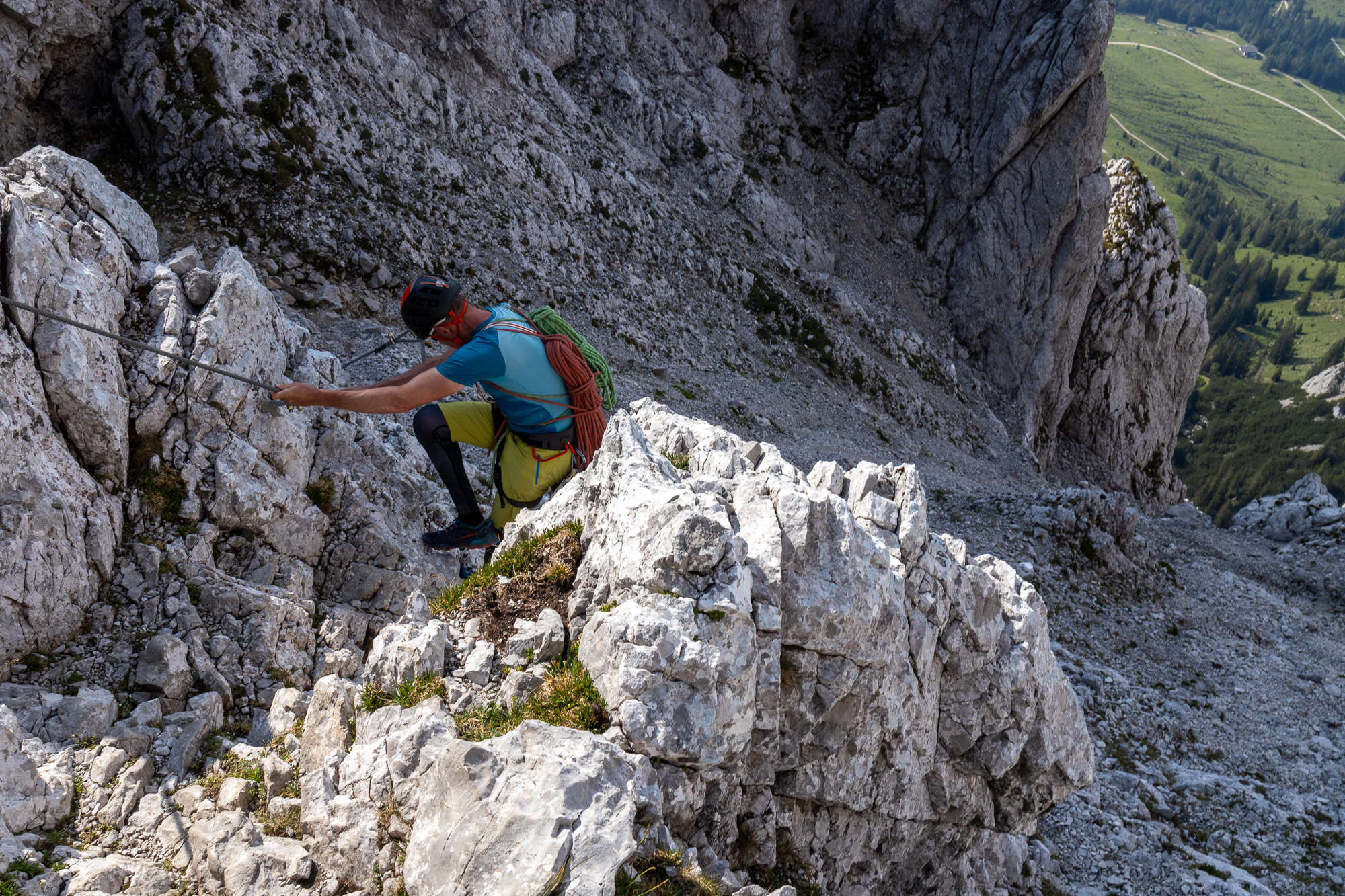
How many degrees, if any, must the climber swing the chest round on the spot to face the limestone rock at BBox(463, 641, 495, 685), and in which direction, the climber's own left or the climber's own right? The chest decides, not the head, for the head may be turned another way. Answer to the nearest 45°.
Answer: approximately 90° to the climber's own left

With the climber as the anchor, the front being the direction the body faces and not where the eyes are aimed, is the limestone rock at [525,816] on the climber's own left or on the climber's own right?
on the climber's own left

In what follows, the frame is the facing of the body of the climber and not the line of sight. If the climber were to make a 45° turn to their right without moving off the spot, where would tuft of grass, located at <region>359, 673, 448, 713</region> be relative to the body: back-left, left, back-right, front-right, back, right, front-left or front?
back-left

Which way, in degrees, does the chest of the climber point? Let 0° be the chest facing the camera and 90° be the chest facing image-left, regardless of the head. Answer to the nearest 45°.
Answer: approximately 90°

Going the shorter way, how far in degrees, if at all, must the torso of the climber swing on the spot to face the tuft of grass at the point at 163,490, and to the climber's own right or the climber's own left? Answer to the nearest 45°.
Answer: approximately 45° to the climber's own right

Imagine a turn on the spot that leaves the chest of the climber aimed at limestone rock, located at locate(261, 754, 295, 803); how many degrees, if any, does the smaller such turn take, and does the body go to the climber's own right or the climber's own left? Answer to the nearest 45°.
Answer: approximately 90° to the climber's own left

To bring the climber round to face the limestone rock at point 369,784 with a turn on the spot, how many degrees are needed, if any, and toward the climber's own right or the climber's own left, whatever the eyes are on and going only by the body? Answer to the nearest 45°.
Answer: approximately 90° to the climber's own left

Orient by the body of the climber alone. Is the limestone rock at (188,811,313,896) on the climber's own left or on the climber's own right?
on the climber's own left

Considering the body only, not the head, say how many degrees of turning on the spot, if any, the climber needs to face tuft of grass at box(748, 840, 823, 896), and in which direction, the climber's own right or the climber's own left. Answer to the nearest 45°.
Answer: approximately 135° to the climber's own left

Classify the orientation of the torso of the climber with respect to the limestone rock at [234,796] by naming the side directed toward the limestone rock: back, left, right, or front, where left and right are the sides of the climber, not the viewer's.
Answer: left

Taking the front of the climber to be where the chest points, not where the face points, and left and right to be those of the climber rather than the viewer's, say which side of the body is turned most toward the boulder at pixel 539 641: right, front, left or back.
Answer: left

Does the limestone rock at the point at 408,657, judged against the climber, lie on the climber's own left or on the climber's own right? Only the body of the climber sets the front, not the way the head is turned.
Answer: on the climber's own left
